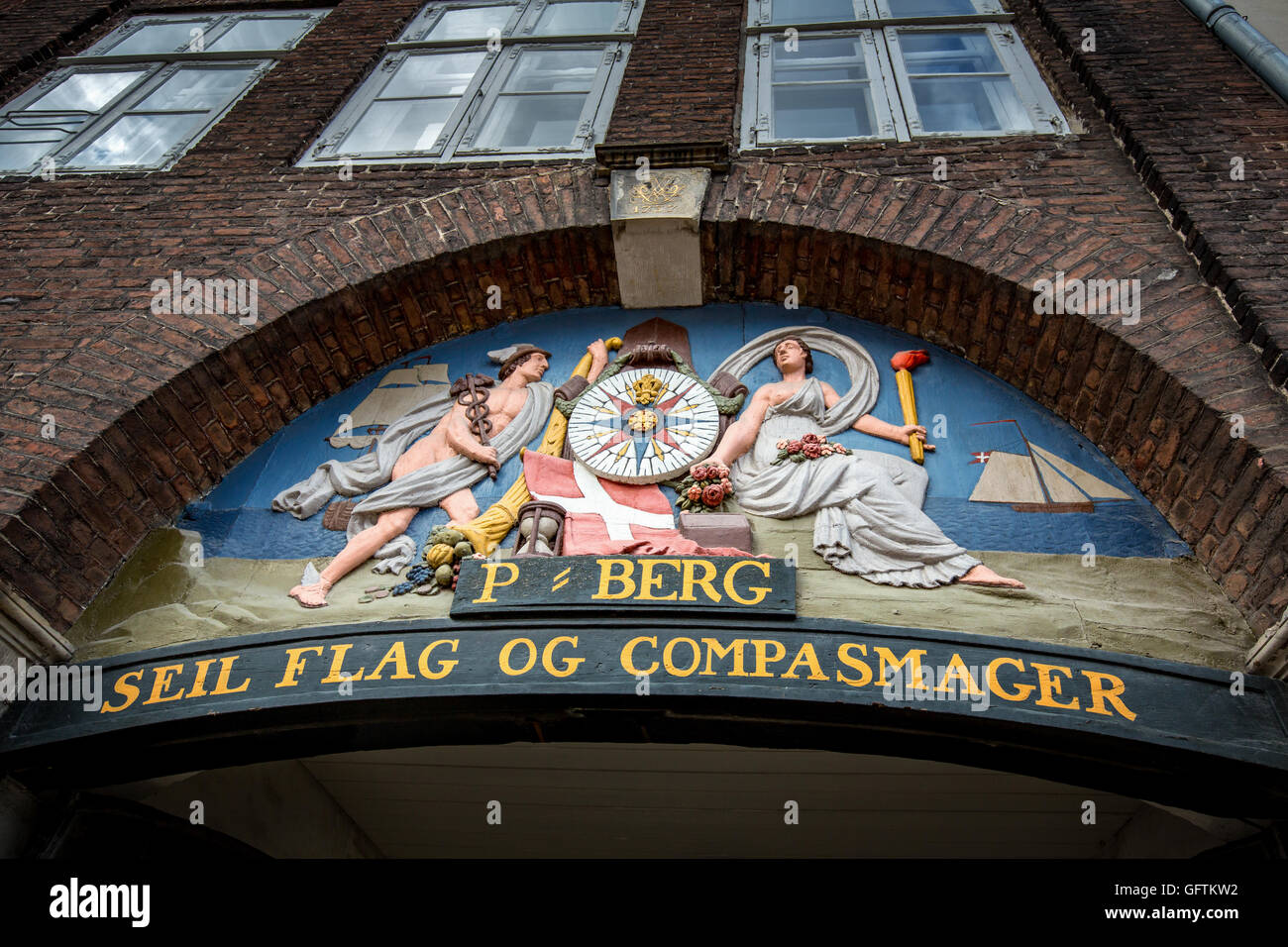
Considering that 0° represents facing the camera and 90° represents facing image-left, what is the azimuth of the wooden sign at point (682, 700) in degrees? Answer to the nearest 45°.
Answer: approximately 0°

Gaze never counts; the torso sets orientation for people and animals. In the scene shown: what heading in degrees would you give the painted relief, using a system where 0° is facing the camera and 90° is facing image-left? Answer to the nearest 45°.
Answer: approximately 0°
